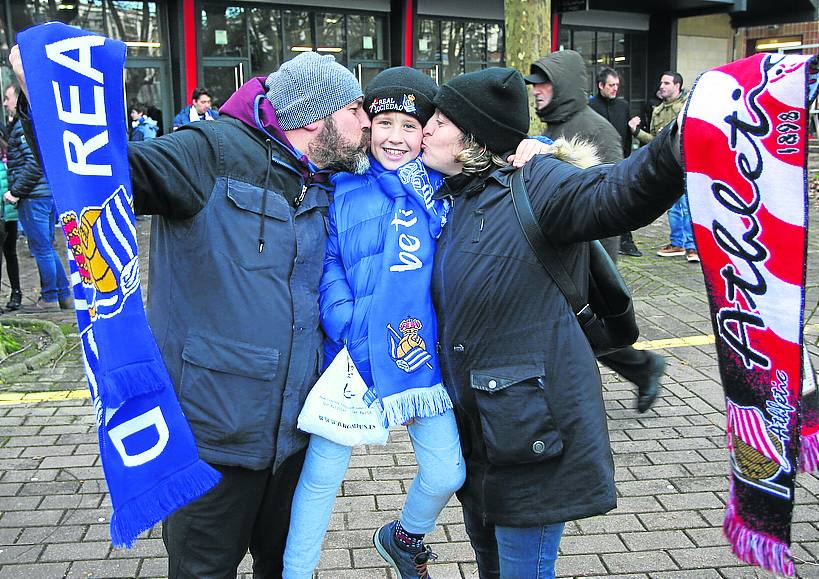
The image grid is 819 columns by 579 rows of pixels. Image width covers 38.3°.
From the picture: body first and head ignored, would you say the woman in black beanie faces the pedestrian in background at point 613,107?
no

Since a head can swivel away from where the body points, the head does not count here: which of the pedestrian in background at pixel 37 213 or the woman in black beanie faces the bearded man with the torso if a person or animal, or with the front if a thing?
the woman in black beanie

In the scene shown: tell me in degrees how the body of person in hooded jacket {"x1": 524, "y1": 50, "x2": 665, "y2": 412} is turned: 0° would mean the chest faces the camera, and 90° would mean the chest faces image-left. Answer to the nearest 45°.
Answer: approximately 90°

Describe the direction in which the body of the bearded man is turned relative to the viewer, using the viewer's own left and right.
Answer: facing the viewer and to the right of the viewer

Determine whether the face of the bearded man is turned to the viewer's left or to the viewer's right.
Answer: to the viewer's right

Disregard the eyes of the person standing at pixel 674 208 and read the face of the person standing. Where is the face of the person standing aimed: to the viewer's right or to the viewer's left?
to the viewer's left

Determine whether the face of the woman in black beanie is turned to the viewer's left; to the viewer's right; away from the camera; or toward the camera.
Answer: to the viewer's left

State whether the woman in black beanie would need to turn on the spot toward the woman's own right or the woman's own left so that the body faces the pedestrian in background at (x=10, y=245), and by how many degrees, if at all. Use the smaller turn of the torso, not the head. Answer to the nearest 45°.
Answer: approximately 45° to the woman's own right

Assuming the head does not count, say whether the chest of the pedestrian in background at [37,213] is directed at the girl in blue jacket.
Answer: no

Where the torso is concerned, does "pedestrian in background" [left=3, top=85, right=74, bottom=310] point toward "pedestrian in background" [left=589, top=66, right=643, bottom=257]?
no

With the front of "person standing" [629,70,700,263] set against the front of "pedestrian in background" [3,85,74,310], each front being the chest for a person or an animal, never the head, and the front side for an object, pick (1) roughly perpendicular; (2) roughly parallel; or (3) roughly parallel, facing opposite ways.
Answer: roughly parallel

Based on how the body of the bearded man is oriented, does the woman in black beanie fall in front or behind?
in front
